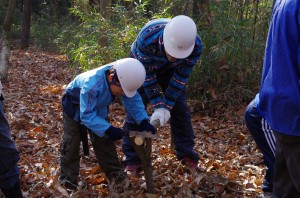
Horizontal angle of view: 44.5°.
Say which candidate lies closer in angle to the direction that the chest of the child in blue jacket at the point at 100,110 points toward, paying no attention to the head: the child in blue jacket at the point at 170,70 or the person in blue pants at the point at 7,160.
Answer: the child in blue jacket

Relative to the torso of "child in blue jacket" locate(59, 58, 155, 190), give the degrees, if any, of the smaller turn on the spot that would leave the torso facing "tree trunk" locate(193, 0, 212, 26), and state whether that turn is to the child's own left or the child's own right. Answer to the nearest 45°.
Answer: approximately 90° to the child's own left

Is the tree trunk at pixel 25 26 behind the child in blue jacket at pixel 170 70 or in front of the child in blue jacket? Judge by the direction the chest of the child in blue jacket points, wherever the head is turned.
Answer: behind

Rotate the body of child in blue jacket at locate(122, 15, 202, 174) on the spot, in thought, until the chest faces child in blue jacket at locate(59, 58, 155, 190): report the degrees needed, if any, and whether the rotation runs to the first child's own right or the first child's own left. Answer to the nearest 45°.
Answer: approximately 45° to the first child's own right

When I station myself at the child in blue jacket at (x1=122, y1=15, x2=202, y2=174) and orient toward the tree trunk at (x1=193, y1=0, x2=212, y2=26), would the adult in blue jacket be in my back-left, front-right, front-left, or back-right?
back-right

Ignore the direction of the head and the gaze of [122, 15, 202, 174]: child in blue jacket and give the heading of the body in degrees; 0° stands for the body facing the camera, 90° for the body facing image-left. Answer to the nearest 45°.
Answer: approximately 0°

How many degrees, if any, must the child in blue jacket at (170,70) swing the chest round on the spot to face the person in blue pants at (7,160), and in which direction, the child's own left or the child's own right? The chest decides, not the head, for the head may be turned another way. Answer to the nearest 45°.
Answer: approximately 45° to the child's own right

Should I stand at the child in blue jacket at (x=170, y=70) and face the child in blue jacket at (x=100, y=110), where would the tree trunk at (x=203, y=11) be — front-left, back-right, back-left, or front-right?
back-right

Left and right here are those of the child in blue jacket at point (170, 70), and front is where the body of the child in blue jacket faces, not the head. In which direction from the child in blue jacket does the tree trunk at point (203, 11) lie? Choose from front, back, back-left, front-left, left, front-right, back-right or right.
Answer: back

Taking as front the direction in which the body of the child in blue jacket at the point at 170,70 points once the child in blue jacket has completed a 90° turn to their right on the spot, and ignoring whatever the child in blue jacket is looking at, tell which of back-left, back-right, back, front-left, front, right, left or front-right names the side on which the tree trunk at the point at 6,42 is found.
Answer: front-right
